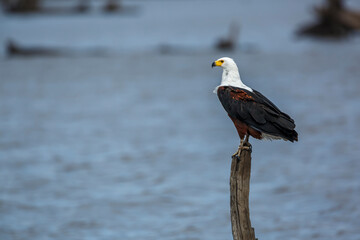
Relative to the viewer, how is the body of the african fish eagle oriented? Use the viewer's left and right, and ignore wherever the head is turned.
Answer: facing to the left of the viewer
